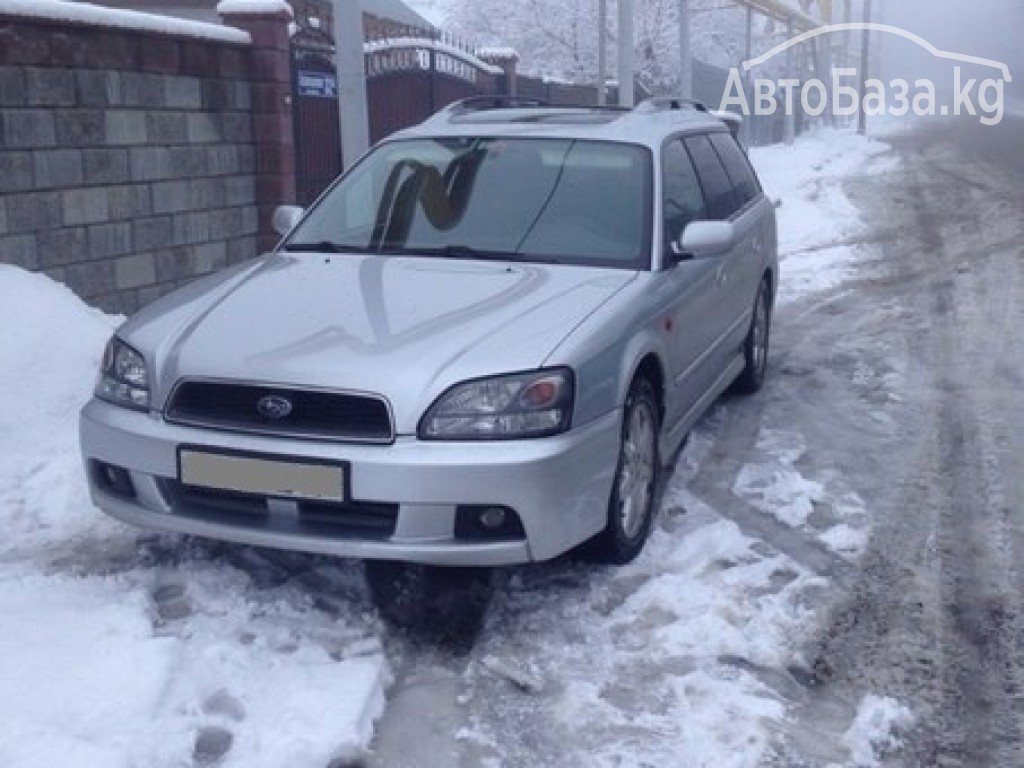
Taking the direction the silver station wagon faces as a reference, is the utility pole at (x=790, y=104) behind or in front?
behind

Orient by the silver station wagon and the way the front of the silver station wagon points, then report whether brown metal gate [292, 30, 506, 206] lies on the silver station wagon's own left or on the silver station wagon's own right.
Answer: on the silver station wagon's own right

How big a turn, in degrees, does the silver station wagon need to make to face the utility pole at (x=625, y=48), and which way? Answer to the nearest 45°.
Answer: approximately 135° to its right

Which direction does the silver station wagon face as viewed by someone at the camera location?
facing the viewer and to the left of the viewer

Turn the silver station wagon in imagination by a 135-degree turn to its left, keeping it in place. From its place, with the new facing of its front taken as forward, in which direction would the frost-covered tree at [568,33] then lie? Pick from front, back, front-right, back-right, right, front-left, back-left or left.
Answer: left

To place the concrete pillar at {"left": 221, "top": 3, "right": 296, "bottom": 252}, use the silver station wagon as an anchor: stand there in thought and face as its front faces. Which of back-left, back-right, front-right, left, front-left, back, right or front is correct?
back-right

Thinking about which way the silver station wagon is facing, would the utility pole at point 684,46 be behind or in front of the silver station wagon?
behind

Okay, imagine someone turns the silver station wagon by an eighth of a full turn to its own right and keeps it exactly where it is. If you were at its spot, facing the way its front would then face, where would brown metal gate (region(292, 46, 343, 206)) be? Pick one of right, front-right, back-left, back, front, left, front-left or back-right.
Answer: right

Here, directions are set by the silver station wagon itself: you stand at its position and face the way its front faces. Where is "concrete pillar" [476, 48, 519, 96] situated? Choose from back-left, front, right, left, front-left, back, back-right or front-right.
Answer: back-right
